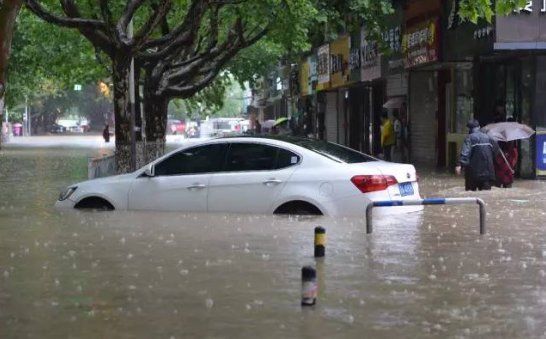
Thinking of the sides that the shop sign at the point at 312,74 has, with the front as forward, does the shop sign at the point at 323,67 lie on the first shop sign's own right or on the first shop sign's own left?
on the first shop sign's own left

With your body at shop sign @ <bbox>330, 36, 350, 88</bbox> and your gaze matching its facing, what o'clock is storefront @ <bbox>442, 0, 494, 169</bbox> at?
The storefront is roughly at 10 o'clock from the shop sign.

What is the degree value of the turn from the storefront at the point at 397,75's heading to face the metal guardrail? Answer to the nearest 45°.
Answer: approximately 45° to its left

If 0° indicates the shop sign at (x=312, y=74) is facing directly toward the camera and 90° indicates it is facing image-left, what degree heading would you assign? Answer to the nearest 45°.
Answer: approximately 45°

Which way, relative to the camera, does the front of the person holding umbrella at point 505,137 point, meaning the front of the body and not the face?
away from the camera

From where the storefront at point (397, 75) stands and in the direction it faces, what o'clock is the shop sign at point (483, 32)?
The shop sign is roughly at 10 o'clock from the storefront.

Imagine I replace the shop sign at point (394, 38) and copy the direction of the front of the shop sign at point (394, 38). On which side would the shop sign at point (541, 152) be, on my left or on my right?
on my left

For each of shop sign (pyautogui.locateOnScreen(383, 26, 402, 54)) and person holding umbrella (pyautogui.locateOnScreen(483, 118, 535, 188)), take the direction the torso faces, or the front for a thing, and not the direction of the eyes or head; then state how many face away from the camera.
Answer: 1

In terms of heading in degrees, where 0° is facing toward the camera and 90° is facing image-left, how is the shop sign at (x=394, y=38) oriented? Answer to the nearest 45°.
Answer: approximately 45°

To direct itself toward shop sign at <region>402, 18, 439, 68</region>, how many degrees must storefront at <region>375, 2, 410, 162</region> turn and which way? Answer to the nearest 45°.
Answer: approximately 45° to its left

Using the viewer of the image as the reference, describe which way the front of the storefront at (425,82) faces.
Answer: facing the viewer and to the left of the viewer
